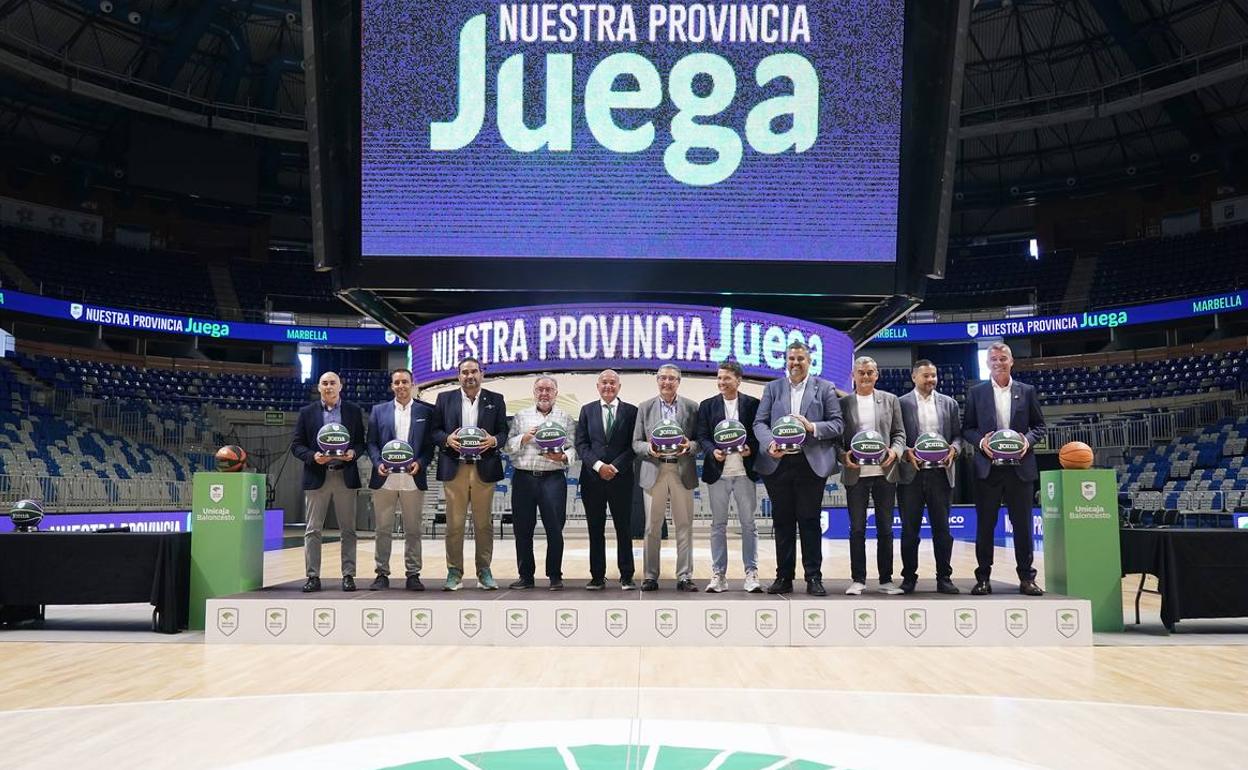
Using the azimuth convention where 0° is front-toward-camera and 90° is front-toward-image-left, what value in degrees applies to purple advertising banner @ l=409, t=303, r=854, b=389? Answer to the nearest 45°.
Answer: approximately 0°

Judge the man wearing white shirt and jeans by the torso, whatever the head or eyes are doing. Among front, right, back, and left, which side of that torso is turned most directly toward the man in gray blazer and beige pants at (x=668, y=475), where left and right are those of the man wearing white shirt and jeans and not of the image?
left

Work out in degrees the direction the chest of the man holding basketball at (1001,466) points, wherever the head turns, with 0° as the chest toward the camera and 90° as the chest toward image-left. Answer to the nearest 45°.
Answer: approximately 0°

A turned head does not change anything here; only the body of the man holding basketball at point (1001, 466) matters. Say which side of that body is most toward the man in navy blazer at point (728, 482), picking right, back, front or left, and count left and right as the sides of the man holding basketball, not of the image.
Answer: right

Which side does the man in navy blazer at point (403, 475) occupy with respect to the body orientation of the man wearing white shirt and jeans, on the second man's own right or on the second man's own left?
on the second man's own right
